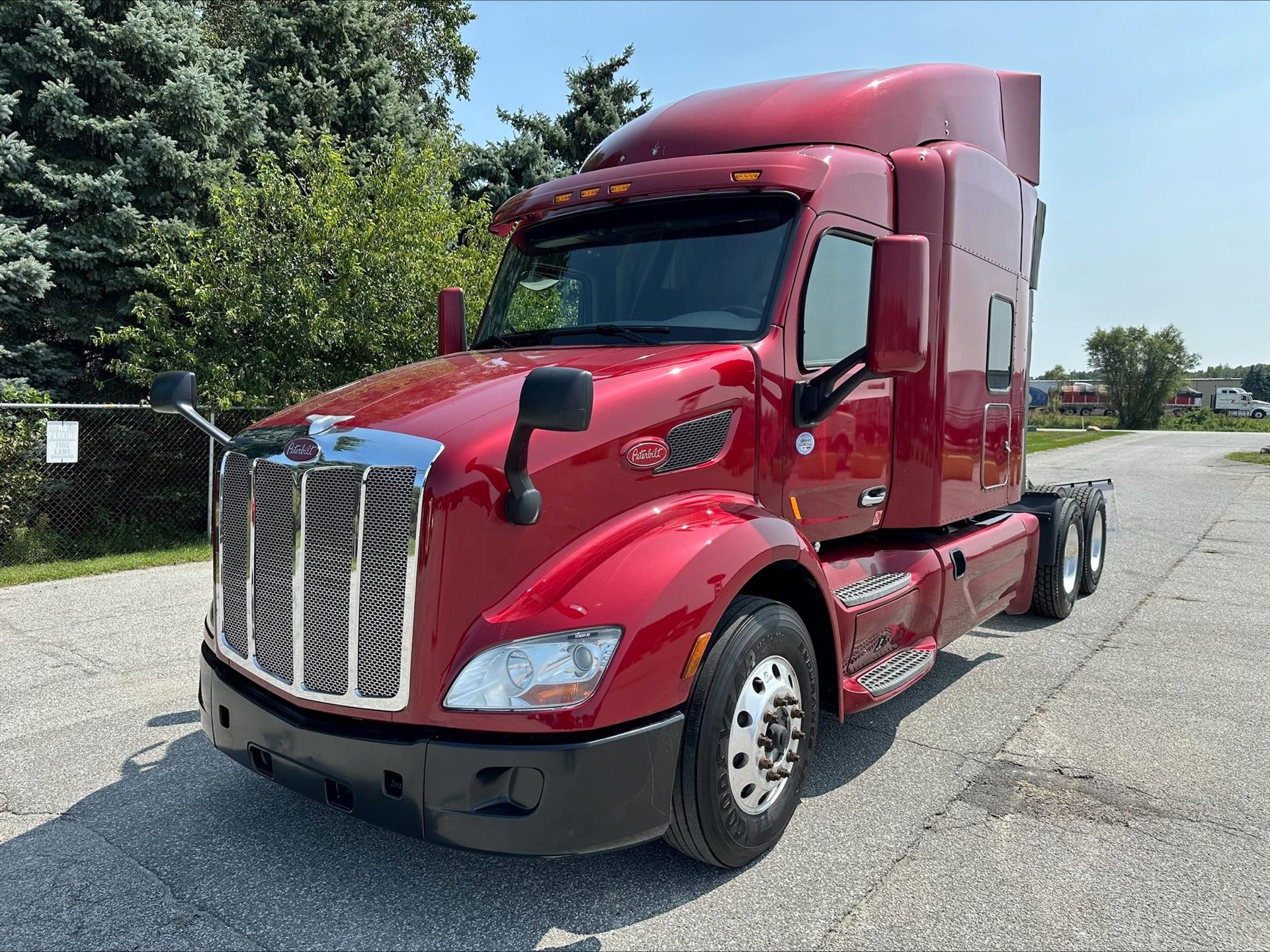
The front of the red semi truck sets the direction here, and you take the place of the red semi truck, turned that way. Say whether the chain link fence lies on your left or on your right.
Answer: on your right

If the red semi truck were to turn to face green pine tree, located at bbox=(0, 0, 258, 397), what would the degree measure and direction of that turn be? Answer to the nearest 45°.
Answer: approximately 90° to its right

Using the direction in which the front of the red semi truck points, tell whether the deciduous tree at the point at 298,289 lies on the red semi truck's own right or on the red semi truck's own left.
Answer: on the red semi truck's own right

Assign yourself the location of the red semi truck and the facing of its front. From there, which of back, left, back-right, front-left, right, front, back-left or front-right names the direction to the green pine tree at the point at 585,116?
back-right

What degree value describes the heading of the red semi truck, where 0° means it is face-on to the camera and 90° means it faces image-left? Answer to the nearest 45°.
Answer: approximately 45°
